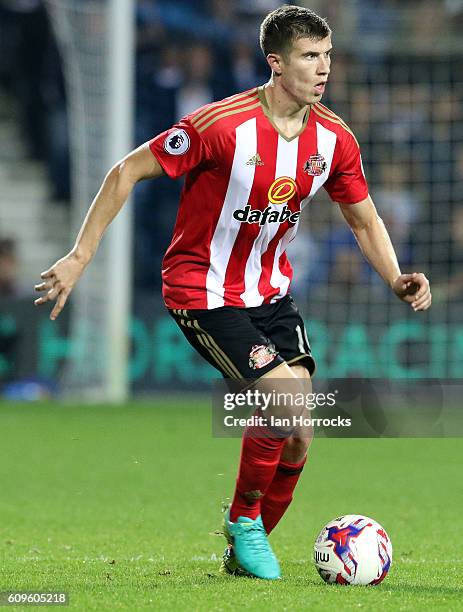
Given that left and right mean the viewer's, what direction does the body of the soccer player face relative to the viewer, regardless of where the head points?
facing the viewer and to the right of the viewer
